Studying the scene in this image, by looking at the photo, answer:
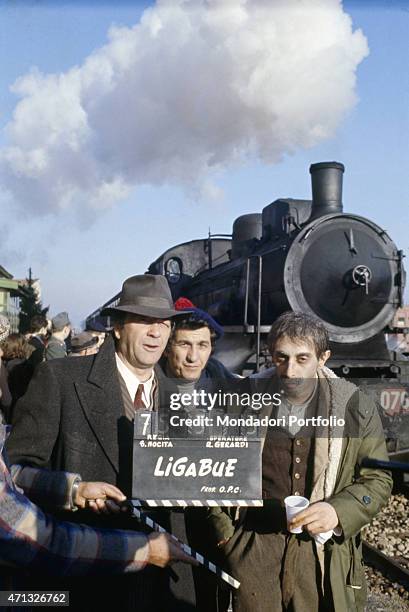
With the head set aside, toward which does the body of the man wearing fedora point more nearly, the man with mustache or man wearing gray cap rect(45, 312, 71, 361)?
the man with mustache

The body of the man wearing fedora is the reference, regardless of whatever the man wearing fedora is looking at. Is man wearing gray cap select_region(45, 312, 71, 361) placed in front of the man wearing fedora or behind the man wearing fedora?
behind

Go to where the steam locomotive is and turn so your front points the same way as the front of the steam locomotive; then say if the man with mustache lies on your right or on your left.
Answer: on your right

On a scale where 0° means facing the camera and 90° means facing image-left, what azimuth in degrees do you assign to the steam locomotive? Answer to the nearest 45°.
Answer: approximately 315°

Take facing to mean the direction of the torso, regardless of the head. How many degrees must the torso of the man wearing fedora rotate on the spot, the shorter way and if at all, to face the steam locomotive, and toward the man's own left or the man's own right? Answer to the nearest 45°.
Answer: approximately 90° to the man's own left

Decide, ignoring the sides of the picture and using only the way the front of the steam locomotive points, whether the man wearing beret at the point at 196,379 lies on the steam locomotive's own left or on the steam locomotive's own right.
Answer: on the steam locomotive's own right

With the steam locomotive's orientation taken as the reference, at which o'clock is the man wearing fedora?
The man wearing fedora is roughly at 2 o'clock from the steam locomotive.

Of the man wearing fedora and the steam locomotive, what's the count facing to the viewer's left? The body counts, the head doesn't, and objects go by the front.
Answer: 0

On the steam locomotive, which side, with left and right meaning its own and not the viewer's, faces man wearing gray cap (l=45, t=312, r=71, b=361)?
right
